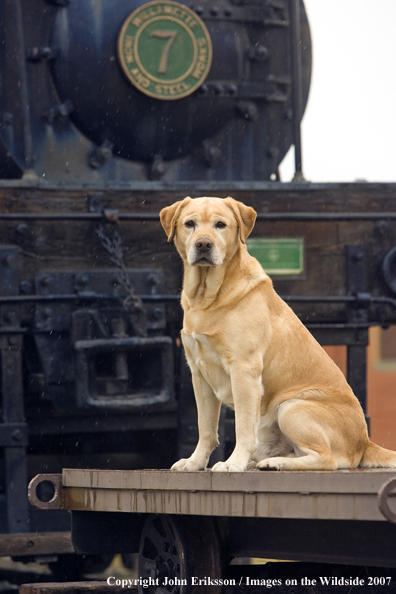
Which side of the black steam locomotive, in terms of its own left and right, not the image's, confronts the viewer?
front

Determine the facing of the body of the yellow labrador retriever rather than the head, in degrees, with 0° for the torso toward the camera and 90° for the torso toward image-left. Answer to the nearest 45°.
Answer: approximately 45°
